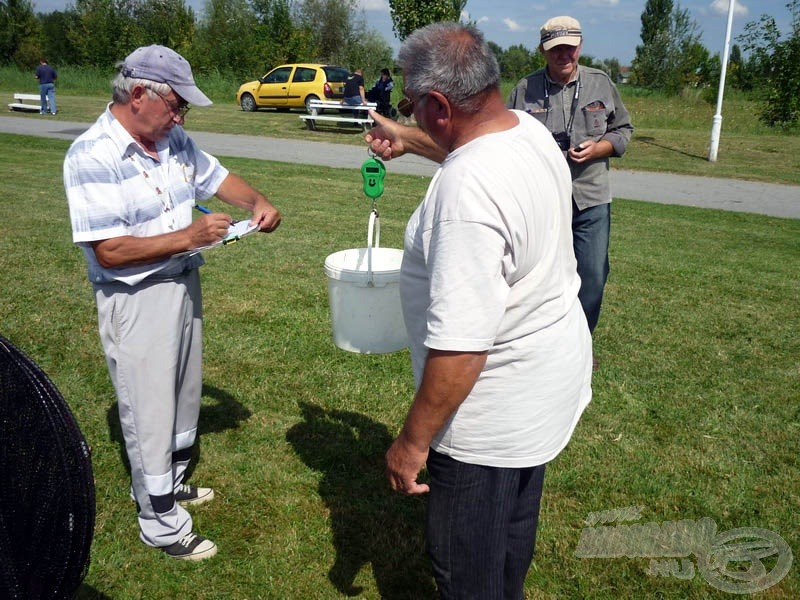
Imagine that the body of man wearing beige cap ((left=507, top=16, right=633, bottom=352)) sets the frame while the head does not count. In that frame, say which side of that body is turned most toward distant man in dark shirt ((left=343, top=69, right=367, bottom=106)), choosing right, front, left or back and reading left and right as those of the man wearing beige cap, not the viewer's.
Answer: back

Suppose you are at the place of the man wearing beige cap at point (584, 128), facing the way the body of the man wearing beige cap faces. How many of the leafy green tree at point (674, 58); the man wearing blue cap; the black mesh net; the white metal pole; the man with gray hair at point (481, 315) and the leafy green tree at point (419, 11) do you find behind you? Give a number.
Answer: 3

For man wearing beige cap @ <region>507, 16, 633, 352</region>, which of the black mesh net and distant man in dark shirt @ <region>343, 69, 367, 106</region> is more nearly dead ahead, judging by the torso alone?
the black mesh net

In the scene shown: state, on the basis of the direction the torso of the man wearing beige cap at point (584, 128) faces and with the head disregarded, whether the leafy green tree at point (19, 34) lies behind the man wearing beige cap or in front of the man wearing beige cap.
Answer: behind

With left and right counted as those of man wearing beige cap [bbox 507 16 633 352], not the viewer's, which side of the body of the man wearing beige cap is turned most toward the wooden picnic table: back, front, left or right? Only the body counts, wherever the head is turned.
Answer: back

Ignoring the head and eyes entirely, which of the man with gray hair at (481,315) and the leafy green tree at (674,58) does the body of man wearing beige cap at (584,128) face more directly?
the man with gray hair

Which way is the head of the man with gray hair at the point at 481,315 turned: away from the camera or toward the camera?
away from the camera

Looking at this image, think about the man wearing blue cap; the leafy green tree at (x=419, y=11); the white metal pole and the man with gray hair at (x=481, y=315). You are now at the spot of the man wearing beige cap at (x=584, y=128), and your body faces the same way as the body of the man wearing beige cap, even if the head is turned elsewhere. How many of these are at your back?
2

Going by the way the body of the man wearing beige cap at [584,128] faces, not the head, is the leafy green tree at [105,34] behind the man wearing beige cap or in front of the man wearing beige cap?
behind

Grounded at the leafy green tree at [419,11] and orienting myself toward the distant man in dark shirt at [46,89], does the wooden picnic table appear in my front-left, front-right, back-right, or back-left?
front-left

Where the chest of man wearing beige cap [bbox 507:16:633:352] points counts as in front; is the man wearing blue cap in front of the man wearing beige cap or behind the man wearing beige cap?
in front

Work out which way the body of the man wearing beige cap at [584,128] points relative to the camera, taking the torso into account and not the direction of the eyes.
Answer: toward the camera

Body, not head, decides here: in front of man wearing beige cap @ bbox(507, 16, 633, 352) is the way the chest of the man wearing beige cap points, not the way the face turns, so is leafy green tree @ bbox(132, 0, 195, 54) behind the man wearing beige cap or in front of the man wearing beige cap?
behind

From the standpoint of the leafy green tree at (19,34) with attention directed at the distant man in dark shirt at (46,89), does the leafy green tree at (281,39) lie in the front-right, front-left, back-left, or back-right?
front-left

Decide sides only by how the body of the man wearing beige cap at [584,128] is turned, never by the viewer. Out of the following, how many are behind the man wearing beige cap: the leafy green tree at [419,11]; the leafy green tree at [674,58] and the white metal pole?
3
